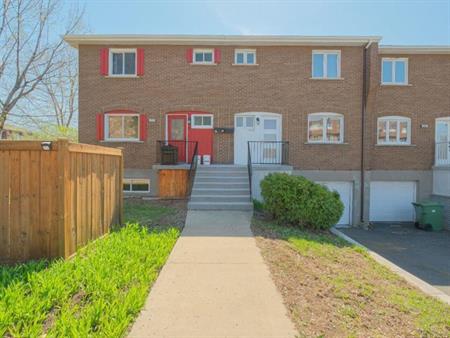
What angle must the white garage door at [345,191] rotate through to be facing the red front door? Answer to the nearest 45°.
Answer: approximately 90° to its right

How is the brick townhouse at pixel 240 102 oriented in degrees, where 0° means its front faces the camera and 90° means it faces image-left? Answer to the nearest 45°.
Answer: approximately 0°

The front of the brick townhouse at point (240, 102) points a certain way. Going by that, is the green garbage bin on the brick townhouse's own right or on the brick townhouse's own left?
on the brick townhouse's own left

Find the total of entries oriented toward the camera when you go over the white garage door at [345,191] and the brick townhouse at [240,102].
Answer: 2

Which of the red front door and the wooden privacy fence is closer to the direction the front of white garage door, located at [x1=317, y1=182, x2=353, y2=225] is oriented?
the wooden privacy fence

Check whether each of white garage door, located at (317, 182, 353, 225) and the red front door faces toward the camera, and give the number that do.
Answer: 2
